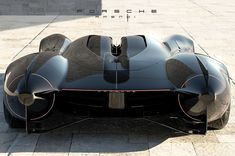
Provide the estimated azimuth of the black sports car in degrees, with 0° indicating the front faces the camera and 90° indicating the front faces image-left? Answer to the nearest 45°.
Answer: approximately 180°
